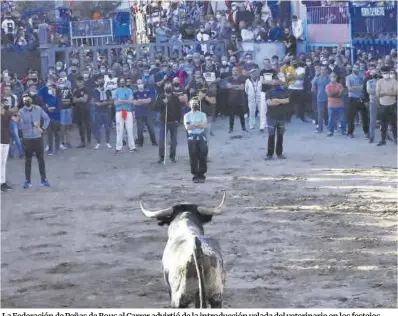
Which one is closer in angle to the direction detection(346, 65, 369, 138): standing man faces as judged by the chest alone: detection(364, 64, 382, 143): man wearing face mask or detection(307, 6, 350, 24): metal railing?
the man wearing face mask

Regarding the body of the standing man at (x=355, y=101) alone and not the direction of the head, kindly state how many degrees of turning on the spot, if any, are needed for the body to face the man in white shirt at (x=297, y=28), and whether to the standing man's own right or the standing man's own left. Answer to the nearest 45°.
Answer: approximately 180°

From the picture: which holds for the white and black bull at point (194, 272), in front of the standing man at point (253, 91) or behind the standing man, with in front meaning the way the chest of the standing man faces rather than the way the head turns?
in front

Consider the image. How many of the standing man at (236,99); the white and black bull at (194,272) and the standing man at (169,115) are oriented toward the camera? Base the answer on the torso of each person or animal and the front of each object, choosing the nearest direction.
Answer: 2

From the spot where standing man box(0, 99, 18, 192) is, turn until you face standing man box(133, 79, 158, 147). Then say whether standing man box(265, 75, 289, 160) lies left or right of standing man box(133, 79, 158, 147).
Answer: right

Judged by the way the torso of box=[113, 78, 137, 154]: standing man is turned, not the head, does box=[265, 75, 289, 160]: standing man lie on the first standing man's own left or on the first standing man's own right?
on the first standing man's own left

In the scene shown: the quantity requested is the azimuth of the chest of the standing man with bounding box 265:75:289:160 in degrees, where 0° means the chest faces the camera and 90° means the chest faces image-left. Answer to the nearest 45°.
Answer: approximately 0°
